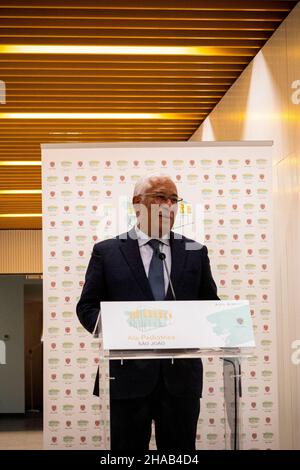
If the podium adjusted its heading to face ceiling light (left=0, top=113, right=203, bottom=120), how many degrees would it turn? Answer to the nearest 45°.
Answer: approximately 180°

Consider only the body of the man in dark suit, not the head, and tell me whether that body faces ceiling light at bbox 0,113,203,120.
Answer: no

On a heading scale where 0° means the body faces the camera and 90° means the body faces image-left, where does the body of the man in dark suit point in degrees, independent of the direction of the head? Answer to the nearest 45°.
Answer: approximately 0°

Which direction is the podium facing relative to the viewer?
toward the camera

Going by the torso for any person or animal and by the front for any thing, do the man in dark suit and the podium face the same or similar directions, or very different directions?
same or similar directions

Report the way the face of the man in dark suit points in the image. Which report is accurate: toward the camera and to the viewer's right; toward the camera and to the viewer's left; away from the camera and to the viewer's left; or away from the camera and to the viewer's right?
toward the camera and to the viewer's right
